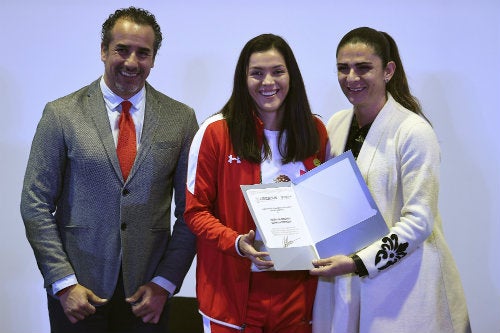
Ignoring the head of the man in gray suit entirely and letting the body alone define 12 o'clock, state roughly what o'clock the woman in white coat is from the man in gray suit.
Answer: The woman in white coat is roughly at 10 o'clock from the man in gray suit.

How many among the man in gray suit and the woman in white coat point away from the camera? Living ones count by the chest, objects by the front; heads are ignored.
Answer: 0

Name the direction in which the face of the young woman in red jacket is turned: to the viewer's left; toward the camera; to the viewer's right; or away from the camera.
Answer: toward the camera

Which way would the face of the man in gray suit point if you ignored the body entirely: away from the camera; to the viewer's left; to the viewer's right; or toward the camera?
toward the camera

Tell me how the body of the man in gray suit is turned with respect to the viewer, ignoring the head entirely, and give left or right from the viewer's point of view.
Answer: facing the viewer

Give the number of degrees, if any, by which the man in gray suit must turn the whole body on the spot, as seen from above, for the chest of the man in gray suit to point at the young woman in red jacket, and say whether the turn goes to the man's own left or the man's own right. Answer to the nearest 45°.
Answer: approximately 45° to the man's own left

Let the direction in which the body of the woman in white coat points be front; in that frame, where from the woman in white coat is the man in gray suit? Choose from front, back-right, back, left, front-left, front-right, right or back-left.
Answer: front-right

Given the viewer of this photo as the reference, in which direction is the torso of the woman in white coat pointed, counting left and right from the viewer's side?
facing the viewer and to the left of the viewer
